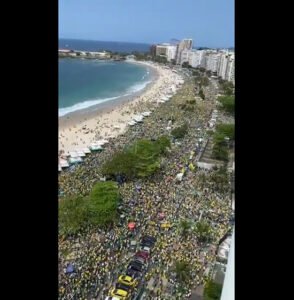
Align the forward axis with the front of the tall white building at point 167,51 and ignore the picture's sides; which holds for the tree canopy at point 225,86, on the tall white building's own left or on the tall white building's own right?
on the tall white building's own left

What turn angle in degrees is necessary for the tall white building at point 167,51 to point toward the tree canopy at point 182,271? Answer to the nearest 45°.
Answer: approximately 45° to its left

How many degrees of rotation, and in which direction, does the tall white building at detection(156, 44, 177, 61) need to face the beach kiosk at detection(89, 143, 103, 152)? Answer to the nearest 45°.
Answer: approximately 45° to its left

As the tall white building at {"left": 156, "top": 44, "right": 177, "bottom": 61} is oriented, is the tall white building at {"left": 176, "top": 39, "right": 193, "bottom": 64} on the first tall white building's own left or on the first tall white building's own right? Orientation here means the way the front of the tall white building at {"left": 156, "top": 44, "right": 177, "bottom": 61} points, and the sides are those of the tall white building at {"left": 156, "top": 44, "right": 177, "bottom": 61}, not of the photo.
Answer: on the first tall white building's own left

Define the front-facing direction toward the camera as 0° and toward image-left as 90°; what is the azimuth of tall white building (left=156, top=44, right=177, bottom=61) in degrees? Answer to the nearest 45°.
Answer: approximately 45°

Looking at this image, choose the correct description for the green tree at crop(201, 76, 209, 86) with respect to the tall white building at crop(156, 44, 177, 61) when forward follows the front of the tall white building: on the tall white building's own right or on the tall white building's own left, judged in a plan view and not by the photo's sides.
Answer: on the tall white building's own left

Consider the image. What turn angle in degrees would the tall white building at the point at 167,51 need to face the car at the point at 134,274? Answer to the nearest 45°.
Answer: approximately 45° to its left

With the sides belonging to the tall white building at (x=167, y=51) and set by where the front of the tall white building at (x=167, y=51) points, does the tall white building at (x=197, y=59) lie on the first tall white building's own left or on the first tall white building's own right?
on the first tall white building's own left
